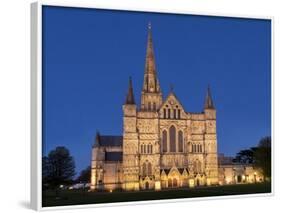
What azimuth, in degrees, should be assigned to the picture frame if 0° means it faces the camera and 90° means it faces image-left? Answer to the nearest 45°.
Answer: approximately 315°
